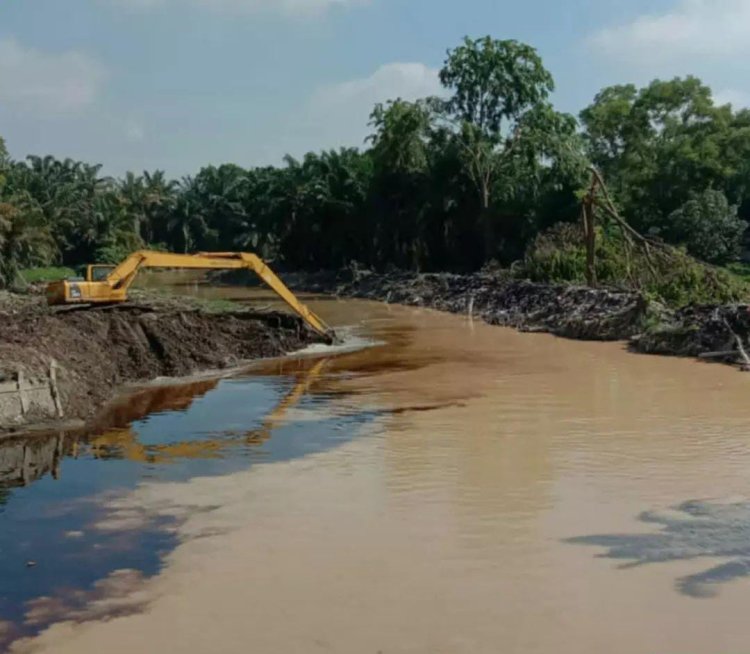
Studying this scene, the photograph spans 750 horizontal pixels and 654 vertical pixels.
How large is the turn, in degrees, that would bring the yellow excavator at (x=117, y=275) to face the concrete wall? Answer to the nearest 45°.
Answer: approximately 90° to its right

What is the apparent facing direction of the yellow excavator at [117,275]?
to the viewer's right

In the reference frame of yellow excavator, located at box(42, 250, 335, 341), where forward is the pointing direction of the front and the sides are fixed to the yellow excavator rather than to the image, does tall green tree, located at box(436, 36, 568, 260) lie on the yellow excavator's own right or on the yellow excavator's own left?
on the yellow excavator's own left

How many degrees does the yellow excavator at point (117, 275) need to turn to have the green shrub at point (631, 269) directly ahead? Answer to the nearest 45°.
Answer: approximately 45° to its left

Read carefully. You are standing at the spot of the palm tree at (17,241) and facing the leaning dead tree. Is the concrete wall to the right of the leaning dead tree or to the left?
right

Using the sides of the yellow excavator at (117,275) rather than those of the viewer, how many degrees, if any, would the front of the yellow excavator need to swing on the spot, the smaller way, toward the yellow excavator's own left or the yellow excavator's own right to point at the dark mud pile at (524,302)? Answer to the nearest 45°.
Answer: approximately 45° to the yellow excavator's own left

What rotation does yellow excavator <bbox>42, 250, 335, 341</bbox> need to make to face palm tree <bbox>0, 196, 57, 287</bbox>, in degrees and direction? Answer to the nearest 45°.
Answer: approximately 90° to its left

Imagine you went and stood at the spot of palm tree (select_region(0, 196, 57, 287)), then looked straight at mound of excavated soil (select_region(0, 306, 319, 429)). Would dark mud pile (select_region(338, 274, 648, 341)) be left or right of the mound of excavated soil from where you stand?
left
